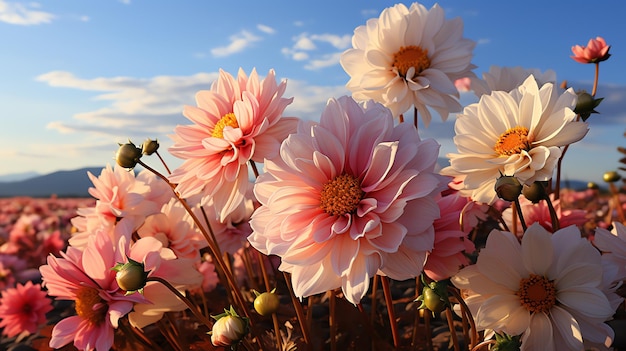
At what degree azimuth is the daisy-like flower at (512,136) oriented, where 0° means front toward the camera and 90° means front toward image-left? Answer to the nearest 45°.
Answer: approximately 0°

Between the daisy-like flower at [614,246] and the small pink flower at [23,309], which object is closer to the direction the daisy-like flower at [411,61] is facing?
the daisy-like flower

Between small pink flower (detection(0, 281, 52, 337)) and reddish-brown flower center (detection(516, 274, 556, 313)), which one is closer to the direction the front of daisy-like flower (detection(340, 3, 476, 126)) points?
the reddish-brown flower center

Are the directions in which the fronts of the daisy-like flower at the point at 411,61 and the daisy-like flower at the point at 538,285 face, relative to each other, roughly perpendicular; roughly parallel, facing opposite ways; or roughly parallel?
roughly parallel

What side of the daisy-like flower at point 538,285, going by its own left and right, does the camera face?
front

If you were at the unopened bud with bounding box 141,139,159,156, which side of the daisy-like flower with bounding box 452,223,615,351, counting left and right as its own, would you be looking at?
right

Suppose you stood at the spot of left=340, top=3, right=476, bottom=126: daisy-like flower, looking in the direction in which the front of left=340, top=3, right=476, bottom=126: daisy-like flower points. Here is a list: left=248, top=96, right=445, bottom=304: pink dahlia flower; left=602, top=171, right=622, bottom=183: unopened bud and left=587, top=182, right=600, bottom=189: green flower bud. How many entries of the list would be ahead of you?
1

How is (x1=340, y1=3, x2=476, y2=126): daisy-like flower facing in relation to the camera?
toward the camera

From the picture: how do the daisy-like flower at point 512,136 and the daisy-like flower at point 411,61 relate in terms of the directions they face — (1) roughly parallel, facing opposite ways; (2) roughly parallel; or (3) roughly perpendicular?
roughly parallel

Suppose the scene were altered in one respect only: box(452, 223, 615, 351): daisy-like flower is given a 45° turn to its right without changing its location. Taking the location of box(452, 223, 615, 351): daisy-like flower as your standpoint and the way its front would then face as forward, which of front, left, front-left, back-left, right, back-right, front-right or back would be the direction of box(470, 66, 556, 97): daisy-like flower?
back-right

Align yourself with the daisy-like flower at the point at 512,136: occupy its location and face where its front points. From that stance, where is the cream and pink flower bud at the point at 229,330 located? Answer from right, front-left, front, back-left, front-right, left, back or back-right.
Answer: front-right
